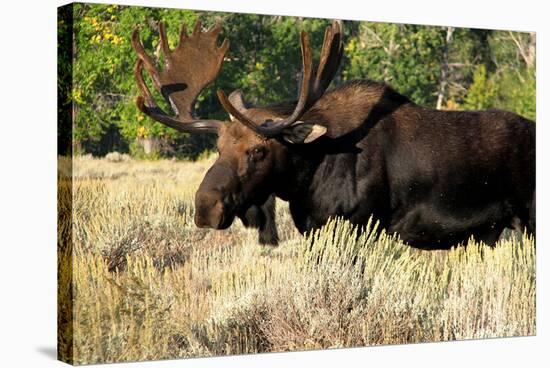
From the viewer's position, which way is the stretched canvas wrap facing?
facing the viewer and to the right of the viewer
